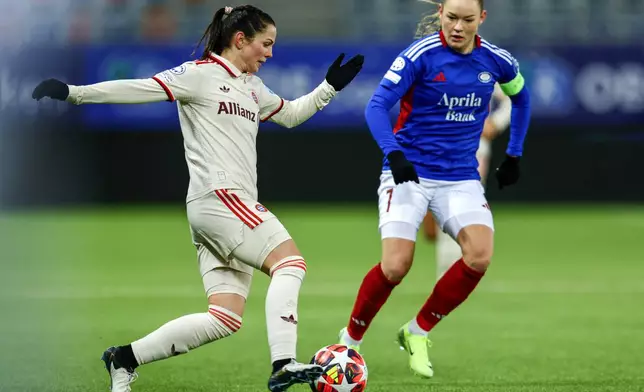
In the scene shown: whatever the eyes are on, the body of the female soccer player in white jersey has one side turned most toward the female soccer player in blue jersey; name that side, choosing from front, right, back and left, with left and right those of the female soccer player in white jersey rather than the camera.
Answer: left

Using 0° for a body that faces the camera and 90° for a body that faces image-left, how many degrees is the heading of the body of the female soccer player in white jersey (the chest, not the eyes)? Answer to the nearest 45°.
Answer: approximately 315°

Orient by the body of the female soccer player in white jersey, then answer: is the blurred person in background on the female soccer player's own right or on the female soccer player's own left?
on the female soccer player's own left

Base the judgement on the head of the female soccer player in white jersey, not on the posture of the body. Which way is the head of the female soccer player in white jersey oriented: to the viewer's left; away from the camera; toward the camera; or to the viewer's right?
to the viewer's right
